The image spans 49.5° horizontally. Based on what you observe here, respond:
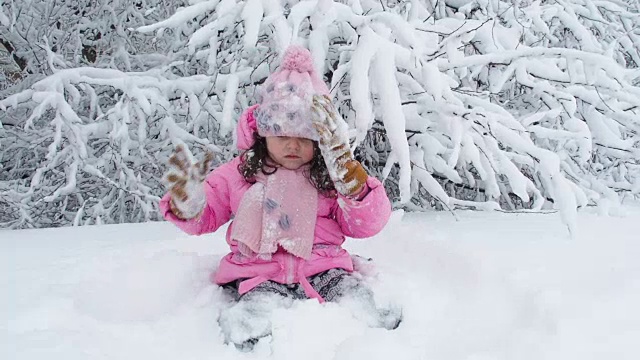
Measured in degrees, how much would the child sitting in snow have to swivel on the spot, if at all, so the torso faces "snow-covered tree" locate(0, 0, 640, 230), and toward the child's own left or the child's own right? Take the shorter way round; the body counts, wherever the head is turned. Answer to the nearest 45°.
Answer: approximately 135° to the child's own left

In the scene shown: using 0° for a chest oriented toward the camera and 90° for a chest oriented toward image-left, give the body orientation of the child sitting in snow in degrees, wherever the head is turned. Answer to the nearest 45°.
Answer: approximately 0°
